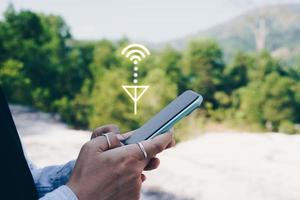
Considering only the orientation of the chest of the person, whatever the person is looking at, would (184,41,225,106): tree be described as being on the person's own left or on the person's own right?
on the person's own left

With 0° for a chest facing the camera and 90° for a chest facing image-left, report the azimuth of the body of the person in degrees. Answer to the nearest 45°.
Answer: approximately 270°
